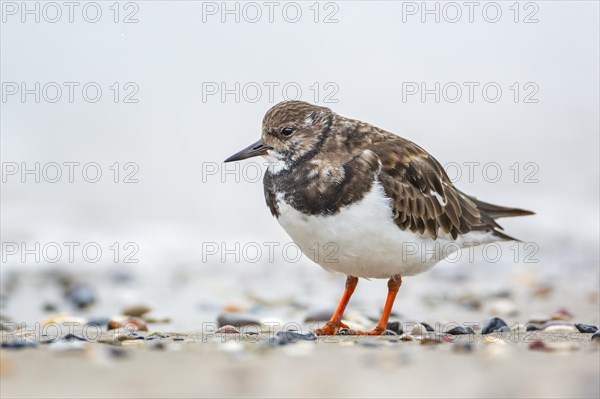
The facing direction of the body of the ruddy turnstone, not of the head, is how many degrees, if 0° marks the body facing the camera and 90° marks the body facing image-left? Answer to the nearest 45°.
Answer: approximately 90°

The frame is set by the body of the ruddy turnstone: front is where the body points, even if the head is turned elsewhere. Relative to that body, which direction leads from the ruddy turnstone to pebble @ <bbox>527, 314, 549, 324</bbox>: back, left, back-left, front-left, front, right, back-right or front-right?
back-right

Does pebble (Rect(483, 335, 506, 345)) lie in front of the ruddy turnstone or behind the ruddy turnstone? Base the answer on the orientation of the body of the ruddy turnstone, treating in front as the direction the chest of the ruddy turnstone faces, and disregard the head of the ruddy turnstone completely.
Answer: behind

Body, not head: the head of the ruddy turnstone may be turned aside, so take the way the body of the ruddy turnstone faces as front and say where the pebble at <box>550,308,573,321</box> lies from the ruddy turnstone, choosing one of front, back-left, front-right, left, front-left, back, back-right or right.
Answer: back-right

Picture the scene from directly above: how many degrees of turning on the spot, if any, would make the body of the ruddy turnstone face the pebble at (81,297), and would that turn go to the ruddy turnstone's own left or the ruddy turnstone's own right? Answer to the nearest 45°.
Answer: approximately 45° to the ruddy turnstone's own right

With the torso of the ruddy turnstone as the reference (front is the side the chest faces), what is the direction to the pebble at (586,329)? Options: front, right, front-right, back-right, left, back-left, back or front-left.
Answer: back

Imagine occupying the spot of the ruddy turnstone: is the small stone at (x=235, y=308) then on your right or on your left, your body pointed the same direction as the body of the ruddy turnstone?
on your right

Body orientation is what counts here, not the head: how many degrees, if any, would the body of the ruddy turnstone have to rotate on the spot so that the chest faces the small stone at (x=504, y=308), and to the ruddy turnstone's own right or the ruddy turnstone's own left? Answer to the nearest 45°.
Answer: approximately 135° to the ruddy turnstone's own right

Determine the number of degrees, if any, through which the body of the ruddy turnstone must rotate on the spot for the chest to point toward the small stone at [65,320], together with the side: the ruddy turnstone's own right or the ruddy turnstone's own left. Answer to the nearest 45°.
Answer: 0° — it already faces it

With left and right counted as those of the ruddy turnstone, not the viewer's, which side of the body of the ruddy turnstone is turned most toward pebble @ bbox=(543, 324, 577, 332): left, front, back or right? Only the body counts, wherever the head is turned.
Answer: back

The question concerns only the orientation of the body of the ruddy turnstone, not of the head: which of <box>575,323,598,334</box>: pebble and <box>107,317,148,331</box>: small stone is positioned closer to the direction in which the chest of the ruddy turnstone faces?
the small stone

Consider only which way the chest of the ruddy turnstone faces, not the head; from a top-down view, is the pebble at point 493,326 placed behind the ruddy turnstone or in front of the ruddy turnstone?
behind

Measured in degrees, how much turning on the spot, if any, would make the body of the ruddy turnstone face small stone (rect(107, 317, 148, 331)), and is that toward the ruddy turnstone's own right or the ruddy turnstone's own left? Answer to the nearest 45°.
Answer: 0° — it already faces it
